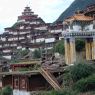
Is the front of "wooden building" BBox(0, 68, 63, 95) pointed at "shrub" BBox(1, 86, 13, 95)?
no

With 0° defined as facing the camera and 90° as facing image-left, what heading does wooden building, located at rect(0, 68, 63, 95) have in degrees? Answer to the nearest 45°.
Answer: approximately 0°

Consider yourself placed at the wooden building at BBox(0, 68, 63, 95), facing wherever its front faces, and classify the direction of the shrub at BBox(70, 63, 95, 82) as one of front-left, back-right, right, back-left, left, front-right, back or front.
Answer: front-left
